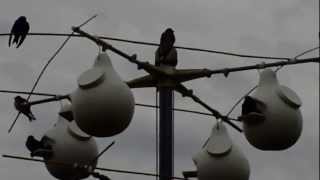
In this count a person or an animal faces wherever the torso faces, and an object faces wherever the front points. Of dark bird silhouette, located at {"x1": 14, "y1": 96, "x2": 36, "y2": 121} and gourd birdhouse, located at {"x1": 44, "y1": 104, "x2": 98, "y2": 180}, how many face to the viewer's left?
2
